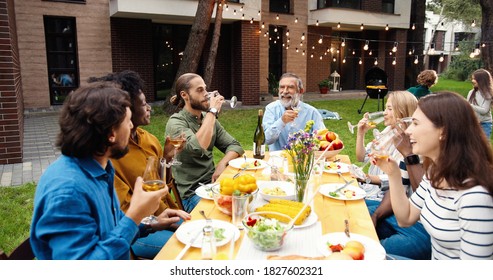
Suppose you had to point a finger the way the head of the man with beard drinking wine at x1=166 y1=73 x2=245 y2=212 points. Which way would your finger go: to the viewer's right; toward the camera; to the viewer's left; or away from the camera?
to the viewer's right

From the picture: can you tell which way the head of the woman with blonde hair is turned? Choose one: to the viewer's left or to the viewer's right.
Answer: to the viewer's left

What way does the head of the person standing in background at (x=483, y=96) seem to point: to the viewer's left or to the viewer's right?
to the viewer's left

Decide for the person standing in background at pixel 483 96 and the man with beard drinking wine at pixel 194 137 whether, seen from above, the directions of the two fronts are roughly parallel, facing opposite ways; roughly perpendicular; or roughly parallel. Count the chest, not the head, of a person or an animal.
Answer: roughly parallel, facing opposite ways

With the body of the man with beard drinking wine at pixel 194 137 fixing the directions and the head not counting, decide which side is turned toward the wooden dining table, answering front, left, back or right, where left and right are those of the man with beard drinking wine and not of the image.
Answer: front

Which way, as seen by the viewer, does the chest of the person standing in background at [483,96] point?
to the viewer's left

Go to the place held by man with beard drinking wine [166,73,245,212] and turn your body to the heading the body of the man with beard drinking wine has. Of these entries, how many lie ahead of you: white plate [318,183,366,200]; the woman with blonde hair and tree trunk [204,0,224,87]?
2

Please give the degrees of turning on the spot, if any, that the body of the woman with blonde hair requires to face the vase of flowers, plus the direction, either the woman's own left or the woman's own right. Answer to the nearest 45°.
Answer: approximately 45° to the woman's own left

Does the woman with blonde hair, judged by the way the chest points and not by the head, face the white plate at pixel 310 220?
no

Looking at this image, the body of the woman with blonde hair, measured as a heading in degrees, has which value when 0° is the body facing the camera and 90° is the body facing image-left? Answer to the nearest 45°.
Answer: approximately 90°

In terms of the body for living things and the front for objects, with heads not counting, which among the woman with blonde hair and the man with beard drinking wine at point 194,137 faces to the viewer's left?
the woman with blonde hair

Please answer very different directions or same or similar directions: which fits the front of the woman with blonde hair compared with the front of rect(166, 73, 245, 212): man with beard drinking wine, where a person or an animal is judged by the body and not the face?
very different directions

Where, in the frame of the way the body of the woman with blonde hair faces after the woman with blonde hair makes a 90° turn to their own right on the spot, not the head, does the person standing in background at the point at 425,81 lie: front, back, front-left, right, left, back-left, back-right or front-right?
front

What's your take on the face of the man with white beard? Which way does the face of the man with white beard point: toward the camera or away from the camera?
toward the camera

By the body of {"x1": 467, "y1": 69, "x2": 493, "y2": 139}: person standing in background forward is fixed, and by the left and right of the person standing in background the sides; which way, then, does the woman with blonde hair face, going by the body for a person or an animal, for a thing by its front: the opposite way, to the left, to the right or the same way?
the same way

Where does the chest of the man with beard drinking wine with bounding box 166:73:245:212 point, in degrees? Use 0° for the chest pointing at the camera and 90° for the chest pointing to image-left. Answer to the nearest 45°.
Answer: approximately 315°

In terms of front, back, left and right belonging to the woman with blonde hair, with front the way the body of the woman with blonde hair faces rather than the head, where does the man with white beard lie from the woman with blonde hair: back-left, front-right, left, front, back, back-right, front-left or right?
front-right
